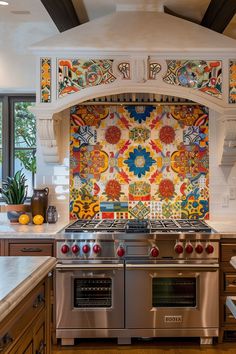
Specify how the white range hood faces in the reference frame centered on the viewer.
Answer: facing the viewer

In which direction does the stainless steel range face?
toward the camera

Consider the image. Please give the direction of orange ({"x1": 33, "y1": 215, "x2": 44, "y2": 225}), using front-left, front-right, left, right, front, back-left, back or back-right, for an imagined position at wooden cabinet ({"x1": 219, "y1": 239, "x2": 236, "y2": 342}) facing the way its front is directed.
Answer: right

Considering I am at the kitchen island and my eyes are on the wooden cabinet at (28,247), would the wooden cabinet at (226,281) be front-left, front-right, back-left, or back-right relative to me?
front-right

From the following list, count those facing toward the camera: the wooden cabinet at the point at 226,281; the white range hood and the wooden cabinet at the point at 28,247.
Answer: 3

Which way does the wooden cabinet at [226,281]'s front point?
toward the camera

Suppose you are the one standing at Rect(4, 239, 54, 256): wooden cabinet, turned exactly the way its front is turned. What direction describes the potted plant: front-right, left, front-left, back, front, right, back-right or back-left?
back

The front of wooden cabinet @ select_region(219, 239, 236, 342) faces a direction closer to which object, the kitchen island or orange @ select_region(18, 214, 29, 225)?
the kitchen island

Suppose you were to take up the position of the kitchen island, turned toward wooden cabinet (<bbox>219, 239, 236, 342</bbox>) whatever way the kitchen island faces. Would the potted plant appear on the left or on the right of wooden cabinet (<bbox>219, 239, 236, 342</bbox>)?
left

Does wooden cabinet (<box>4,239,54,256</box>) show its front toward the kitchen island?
yes

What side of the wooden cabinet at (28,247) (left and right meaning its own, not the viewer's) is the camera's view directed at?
front

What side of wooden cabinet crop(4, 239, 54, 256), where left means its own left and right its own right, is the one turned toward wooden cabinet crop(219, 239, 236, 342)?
left
